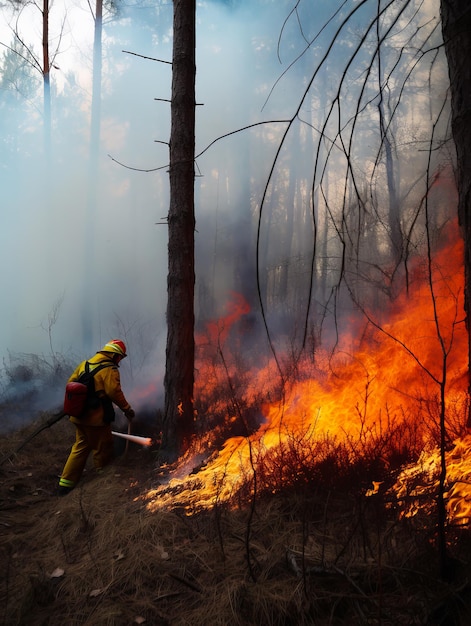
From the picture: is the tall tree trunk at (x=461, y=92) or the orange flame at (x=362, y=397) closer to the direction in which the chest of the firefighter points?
the orange flame

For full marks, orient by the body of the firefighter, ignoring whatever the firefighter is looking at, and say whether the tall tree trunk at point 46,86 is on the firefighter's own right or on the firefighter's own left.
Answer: on the firefighter's own left

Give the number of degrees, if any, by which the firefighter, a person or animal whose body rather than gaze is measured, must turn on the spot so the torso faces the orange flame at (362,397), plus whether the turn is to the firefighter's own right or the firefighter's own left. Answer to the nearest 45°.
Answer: approximately 45° to the firefighter's own right

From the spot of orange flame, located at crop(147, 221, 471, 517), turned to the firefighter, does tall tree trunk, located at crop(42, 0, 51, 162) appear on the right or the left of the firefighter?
right

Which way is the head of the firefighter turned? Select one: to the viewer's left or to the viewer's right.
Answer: to the viewer's right

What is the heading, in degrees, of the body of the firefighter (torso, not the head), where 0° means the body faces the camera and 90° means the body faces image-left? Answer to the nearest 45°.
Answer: approximately 270°
